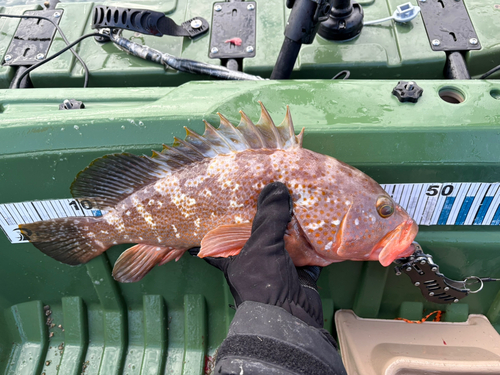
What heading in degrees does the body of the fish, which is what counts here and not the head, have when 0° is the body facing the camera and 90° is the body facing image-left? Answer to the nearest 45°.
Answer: approximately 270°

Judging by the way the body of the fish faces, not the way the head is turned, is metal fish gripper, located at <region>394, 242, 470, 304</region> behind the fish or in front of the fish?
in front

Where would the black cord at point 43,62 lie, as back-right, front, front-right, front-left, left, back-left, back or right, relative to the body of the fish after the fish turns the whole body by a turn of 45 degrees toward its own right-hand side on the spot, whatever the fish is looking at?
back
